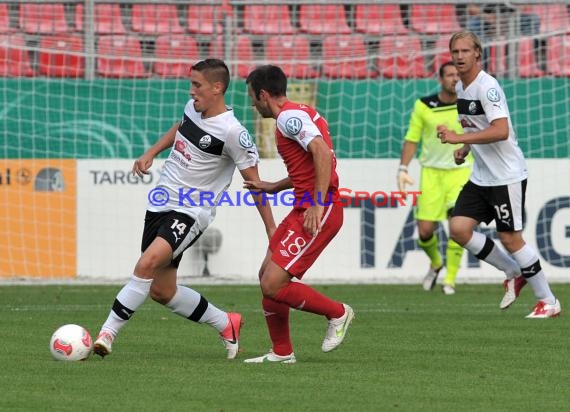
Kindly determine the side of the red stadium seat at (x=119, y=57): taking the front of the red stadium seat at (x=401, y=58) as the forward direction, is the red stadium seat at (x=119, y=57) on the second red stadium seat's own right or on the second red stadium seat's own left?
on the second red stadium seat's own right

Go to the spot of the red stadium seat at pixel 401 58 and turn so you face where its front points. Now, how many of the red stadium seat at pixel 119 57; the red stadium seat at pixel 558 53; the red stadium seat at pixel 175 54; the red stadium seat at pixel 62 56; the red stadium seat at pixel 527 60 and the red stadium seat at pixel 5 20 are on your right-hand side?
4

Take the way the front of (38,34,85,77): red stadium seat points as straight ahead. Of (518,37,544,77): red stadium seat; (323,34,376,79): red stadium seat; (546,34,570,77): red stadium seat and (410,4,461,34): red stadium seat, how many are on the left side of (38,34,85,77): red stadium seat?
4

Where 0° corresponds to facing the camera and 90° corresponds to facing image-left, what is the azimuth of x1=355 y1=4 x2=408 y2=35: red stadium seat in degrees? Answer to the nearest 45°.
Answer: approximately 0°

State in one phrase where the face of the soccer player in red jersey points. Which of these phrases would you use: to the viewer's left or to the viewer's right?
to the viewer's left

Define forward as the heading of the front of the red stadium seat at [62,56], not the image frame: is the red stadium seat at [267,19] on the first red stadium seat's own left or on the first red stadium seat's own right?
on the first red stadium seat's own left

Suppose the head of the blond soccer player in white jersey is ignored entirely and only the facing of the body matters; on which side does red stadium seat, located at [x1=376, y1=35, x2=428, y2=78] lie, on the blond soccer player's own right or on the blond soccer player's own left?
on the blond soccer player's own right

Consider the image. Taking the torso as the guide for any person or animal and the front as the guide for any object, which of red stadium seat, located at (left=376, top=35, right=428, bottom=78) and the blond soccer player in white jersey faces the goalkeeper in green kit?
the red stadium seat

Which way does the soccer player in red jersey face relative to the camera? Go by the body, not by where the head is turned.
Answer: to the viewer's left

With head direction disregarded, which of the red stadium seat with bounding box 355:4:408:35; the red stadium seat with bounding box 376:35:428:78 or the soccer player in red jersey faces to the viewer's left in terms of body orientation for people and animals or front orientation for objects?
the soccer player in red jersey

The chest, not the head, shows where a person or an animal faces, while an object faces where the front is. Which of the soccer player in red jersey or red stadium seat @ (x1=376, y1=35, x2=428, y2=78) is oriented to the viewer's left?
the soccer player in red jersey

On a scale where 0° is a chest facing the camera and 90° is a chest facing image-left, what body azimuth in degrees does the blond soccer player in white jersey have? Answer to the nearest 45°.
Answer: approximately 45°

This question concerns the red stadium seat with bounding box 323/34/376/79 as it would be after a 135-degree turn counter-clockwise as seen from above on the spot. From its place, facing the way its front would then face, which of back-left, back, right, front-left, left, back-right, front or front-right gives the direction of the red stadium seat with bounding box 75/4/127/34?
back-left
